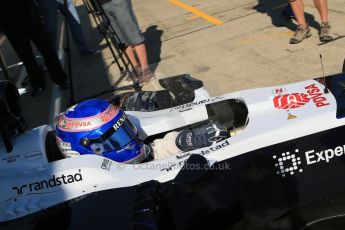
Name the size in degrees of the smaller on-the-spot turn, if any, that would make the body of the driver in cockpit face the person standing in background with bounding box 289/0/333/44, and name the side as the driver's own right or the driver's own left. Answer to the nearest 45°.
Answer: approximately 45° to the driver's own left

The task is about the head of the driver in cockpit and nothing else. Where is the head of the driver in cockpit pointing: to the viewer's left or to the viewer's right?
to the viewer's right

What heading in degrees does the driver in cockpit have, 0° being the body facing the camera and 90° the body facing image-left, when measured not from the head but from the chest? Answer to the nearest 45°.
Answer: approximately 270°
